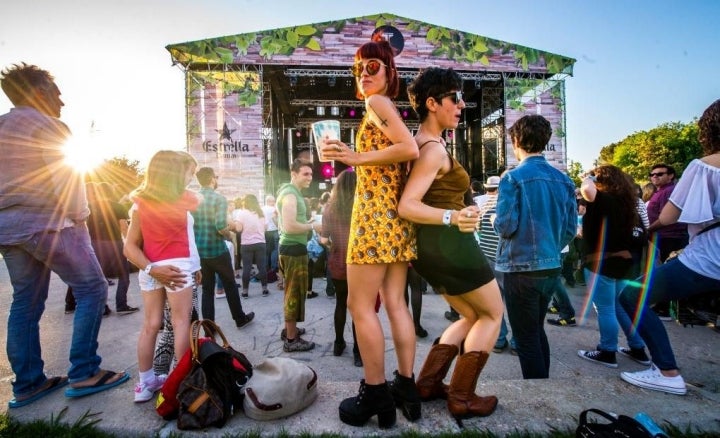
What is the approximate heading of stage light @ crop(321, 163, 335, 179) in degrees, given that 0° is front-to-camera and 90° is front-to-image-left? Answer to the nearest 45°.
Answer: approximately 0°

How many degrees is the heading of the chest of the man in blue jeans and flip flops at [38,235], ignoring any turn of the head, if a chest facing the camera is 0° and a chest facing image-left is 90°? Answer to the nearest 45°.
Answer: approximately 225°

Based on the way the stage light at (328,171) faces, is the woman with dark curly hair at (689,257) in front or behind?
in front

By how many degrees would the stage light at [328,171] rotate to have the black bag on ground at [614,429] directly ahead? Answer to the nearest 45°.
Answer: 0° — it already faces it

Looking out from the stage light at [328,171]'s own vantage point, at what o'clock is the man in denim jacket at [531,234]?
The man in denim jacket is roughly at 12 o'clock from the stage light.
